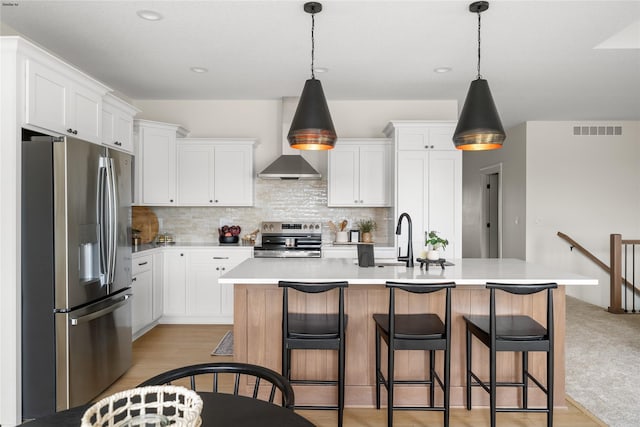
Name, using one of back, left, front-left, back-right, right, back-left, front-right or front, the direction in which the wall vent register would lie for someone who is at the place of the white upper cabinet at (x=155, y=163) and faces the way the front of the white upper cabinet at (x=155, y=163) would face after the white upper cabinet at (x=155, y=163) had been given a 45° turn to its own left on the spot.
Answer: front

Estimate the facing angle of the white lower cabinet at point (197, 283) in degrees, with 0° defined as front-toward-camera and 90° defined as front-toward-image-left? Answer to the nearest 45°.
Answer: approximately 0°

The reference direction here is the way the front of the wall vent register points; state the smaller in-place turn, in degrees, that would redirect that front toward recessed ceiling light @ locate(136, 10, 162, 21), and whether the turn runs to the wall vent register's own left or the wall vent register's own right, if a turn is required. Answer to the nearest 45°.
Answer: approximately 45° to the wall vent register's own right

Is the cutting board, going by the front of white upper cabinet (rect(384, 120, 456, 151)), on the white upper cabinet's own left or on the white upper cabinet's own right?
on the white upper cabinet's own right

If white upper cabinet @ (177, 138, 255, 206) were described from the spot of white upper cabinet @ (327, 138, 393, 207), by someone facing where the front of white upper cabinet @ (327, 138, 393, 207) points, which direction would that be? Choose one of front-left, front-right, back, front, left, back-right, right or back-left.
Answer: right

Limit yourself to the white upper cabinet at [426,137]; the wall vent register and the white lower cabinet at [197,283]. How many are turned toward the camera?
3

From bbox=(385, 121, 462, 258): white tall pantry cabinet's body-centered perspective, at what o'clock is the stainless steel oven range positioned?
The stainless steel oven range is roughly at 3 o'clock from the white tall pantry cabinet.

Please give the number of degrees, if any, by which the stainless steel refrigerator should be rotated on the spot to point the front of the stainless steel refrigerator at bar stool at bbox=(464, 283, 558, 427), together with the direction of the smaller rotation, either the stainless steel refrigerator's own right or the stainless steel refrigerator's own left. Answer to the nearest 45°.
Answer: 0° — it already faces it

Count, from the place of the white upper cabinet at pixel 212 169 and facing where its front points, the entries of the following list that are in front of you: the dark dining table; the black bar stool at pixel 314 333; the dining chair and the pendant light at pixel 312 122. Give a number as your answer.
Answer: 4

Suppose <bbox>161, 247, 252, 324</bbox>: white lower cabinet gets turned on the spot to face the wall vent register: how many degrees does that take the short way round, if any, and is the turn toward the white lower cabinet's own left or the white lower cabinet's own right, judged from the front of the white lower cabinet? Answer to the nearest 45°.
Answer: approximately 90° to the white lower cabinet's own left

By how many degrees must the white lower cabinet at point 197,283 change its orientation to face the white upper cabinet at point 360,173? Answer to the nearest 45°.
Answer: approximately 90° to its left

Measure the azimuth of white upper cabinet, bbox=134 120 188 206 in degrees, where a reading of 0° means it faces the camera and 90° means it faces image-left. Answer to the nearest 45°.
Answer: approximately 315°

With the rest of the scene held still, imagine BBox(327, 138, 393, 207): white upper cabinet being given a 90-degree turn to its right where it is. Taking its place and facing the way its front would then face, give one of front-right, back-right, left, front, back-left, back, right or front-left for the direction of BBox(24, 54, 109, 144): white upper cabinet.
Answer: front-left

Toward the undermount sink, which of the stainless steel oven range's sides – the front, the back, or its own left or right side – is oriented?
front

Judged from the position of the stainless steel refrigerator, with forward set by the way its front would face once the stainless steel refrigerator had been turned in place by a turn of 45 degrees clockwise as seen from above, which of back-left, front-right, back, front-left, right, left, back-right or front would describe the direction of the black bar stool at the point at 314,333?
front-left

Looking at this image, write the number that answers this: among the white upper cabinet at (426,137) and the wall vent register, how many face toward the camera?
2

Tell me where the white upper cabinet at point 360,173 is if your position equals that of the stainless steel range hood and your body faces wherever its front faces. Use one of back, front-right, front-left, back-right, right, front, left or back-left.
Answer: left

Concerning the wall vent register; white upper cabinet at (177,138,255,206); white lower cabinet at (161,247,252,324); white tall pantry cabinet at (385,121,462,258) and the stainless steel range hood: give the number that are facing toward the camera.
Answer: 5

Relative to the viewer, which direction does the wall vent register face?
toward the camera

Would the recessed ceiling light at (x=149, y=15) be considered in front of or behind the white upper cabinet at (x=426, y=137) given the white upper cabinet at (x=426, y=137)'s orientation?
in front
